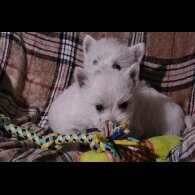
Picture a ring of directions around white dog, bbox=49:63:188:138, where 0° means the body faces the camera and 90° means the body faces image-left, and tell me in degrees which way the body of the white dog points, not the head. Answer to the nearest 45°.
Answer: approximately 0°
